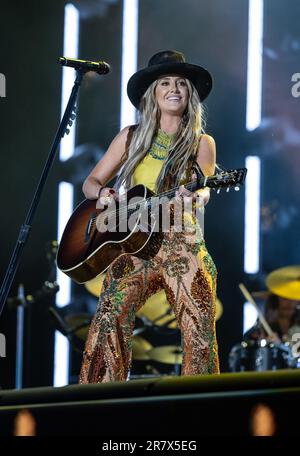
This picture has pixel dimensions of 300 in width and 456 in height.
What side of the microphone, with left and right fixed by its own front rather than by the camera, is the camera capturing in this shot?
right

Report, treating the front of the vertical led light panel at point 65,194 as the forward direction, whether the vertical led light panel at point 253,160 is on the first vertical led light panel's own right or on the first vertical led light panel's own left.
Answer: on the first vertical led light panel's own left

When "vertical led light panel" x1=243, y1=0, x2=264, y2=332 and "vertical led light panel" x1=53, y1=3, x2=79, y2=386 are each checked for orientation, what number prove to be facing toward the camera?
2

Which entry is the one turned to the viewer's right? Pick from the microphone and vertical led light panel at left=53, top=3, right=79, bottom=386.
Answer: the microphone

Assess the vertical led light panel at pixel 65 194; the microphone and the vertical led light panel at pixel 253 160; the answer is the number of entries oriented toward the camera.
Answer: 2

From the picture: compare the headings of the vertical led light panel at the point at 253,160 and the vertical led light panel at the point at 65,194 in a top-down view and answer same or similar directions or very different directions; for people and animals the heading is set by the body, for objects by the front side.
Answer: same or similar directions

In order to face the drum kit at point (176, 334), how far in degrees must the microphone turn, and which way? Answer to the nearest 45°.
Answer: approximately 90° to its left

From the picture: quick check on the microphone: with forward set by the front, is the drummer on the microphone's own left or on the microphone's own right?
on the microphone's own left

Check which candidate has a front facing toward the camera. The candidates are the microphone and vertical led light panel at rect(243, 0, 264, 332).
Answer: the vertical led light panel

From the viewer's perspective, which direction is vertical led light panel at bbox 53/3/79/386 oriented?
toward the camera

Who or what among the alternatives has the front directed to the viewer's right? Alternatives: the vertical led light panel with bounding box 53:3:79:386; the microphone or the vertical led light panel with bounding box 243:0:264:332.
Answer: the microphone
